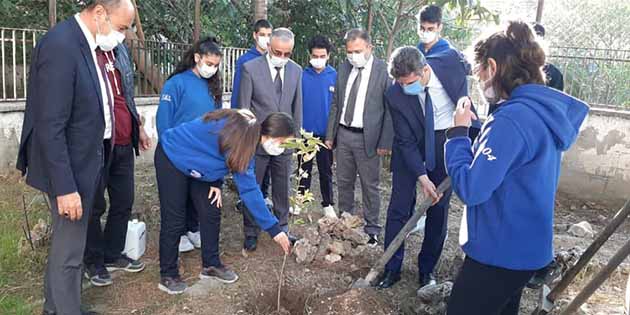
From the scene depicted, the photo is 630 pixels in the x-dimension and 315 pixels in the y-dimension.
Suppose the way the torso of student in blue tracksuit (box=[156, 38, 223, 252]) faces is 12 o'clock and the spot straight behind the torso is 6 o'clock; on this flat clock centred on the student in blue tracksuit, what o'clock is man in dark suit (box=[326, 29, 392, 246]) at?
The man in dark suit is roughly at 10 o'clock from the student in blue tracksuit.

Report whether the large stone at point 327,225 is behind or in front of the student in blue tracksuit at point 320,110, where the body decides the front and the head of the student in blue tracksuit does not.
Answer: in front

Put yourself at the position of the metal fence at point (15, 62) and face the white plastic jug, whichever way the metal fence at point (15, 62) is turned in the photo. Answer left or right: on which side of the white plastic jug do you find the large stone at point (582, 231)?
left

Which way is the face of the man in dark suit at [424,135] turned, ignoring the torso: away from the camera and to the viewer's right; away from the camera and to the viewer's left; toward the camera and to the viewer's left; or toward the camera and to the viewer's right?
toward the camera and to the viewer's left

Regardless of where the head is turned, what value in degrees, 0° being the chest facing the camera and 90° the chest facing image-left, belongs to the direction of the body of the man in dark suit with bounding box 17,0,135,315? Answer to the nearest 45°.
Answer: approximately 270°

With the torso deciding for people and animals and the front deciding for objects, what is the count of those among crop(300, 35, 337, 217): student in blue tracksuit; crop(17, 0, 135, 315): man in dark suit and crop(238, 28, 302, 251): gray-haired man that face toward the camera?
2

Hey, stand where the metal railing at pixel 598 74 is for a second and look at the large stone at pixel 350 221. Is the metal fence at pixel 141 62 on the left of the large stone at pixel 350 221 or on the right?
right

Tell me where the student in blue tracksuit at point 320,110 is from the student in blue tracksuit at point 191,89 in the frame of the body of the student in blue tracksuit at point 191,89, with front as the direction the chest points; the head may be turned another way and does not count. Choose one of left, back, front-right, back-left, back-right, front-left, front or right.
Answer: left

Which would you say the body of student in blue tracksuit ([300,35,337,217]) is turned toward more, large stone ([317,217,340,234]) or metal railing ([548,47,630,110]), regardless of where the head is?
the large stone

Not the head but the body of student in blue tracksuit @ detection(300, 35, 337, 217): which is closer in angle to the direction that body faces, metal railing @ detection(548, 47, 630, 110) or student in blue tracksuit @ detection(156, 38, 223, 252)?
the student in blue tracksuit
